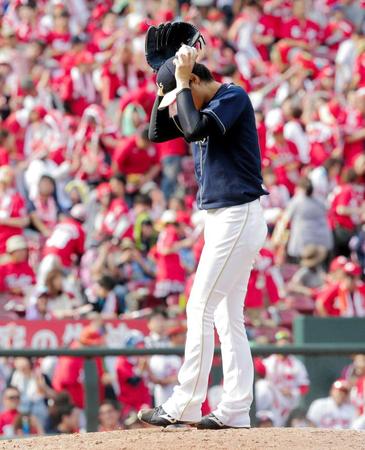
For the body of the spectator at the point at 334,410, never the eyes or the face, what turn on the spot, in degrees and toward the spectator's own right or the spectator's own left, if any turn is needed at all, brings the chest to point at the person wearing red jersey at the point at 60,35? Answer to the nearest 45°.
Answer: approximately 135° to the spectator's own right

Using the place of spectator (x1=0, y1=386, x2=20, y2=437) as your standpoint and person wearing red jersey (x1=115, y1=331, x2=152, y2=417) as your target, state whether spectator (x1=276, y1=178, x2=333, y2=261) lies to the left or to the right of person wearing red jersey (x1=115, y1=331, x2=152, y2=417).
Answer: left

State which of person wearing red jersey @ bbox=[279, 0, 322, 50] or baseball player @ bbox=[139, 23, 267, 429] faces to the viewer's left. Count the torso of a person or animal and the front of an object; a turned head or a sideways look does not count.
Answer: the baseball player

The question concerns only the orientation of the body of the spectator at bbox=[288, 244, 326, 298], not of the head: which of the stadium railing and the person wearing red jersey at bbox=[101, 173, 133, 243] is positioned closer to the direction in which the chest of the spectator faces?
the stadium railing

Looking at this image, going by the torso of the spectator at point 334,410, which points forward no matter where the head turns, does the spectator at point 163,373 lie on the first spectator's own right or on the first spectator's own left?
on the first spectator's own right

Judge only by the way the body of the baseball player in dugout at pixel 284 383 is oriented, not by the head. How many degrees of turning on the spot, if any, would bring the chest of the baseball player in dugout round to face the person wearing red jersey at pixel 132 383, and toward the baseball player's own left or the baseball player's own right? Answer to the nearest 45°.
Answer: approximately 90° to the baseball player's own right

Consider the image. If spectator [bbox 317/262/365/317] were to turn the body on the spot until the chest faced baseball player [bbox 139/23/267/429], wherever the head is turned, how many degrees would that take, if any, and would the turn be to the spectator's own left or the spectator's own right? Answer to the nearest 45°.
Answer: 0° — they already face them

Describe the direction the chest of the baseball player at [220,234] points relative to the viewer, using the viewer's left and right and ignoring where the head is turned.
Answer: facing to the left of the viewer

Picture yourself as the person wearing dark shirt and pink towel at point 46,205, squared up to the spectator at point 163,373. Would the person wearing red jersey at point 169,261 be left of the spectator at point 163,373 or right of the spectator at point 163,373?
left

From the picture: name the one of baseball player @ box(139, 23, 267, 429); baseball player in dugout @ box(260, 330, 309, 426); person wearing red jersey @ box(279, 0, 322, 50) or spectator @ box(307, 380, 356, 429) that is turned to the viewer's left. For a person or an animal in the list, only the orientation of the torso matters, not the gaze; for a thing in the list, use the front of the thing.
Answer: the baseball player @ box(139, 23, 267, 429)
